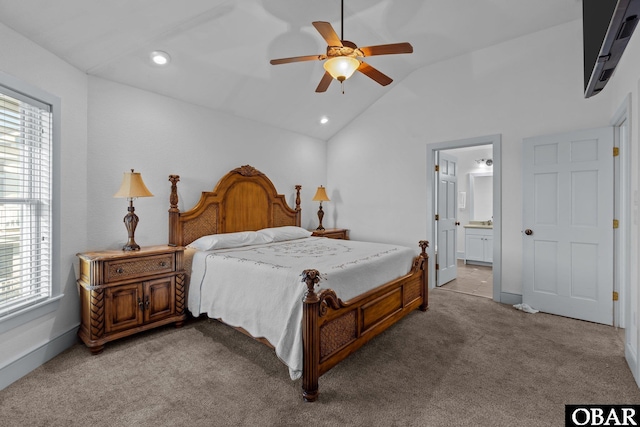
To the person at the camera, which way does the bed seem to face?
facing the viewer and to the right of the viewer

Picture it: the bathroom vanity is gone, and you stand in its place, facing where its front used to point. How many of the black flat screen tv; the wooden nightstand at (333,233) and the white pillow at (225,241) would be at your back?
0

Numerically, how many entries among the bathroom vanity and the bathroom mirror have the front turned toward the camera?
2

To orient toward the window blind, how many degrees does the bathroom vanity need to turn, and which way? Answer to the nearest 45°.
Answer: approximately 45° to its right

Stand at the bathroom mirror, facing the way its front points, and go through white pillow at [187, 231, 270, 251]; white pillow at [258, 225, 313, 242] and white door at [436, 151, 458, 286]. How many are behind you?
0

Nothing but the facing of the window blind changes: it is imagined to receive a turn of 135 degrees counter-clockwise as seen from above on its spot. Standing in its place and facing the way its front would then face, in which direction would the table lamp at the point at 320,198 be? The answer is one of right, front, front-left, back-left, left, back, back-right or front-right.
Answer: right

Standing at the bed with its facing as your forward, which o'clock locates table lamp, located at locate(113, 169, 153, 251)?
The table lamp is roughly at 5 o'clock from the bed.

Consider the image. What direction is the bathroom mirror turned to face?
toward the camera

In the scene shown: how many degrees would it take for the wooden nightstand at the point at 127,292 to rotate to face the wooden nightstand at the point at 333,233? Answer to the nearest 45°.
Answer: approximately 45° to its left

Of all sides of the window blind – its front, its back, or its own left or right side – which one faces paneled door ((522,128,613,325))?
front

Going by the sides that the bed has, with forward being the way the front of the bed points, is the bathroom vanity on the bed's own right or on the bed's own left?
on the bed's own left

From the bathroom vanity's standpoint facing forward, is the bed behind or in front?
in front

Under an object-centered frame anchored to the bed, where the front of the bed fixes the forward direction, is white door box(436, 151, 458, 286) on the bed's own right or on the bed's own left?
on the bed's own left

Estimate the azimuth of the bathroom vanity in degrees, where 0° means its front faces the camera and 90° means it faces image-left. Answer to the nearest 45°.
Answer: approximately 0°
